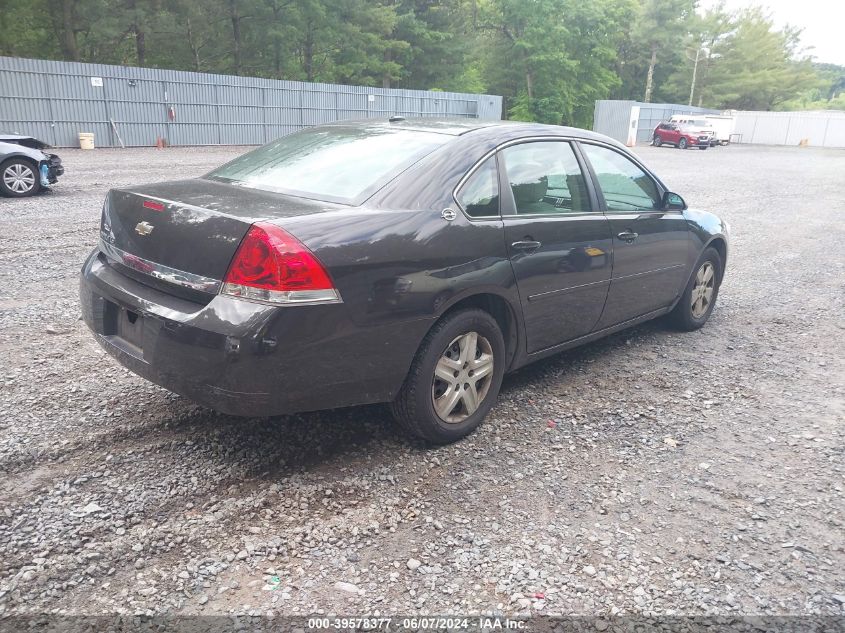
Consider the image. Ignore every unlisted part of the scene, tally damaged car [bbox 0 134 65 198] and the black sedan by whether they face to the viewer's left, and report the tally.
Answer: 0

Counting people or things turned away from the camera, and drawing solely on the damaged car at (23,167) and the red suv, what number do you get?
0

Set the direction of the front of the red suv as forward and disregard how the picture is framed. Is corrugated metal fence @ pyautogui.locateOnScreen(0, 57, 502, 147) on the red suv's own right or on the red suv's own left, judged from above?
on the red suv's own right

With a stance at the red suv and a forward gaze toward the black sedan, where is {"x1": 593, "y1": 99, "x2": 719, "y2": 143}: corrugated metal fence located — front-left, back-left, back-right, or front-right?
back-right

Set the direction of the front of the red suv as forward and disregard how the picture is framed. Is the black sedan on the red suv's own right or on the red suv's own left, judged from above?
on the red suv's own right

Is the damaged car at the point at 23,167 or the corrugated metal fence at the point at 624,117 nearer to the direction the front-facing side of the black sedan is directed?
the corrugated metal fence

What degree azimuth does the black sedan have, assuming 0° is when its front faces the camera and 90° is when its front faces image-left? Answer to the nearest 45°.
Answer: approximately 225°

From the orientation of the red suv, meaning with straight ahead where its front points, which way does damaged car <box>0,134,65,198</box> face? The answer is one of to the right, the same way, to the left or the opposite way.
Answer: to the left

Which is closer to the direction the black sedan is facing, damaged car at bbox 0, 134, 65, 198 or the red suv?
the red suv

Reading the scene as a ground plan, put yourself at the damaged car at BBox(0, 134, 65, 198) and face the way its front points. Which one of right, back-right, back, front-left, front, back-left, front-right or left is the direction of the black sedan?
right

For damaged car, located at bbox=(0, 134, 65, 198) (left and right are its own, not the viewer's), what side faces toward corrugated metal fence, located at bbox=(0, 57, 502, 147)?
left

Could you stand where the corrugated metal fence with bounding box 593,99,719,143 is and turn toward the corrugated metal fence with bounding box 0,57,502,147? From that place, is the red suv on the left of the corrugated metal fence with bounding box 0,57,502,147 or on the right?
left

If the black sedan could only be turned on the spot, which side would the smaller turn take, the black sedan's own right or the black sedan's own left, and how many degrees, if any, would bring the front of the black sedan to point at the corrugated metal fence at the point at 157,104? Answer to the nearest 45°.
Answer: approximately 45° to the black sedan's own left

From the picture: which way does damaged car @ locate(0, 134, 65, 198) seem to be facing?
to the viewer's right

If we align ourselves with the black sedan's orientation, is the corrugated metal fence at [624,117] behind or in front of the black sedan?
in front

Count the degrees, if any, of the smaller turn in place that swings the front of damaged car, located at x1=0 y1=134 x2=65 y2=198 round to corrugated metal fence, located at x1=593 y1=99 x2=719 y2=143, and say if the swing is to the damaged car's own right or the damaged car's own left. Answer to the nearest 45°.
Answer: approximately 45° to the damaged car's own left
